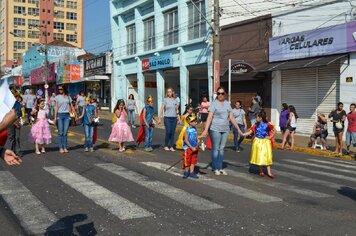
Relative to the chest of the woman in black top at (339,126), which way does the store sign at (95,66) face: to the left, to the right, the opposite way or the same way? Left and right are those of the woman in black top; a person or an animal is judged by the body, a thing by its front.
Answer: the same way

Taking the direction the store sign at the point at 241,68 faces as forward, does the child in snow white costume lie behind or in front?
in front

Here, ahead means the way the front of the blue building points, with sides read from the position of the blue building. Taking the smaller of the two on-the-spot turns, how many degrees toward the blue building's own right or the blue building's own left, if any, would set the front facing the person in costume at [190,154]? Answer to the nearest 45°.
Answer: approximately 45° to the blue building's own left

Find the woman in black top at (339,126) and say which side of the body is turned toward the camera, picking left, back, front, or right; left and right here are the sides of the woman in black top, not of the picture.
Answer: front

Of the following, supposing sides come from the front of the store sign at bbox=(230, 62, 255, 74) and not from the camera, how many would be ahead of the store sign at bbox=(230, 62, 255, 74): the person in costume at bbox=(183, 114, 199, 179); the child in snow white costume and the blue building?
2

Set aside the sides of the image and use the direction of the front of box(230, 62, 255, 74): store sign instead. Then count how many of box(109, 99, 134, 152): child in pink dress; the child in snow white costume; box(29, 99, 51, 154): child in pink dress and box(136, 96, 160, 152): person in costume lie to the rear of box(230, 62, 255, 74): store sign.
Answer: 0

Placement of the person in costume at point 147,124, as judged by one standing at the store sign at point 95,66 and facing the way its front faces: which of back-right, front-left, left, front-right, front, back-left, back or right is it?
front-left

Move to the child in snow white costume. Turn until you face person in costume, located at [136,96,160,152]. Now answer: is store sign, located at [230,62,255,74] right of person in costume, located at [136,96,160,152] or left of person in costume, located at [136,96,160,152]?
right

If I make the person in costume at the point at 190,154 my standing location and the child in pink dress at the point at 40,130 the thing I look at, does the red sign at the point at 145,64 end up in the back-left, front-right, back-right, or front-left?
front-right

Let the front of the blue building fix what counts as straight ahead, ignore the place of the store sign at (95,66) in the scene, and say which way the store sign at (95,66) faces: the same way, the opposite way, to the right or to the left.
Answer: the same way

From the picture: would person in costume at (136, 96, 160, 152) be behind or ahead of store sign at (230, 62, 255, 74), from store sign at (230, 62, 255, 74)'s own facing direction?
ahead

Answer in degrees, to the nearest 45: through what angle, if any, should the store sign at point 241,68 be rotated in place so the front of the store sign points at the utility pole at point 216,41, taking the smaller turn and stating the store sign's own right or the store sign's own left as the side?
0° — it already faces it

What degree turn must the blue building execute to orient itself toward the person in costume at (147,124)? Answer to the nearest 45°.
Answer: approximately 45° to its left

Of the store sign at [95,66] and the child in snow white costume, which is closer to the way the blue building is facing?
the child in snow white costume

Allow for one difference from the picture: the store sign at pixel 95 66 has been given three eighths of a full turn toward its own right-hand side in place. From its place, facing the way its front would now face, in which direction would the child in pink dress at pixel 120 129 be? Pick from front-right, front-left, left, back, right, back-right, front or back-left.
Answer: back

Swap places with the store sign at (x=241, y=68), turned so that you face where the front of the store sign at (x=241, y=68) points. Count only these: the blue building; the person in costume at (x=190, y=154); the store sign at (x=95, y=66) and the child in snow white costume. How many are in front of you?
2

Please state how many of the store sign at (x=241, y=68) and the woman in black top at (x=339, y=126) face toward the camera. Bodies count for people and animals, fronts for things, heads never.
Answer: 2

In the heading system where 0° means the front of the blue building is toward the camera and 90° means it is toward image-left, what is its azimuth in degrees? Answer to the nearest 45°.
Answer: approximately 45°
